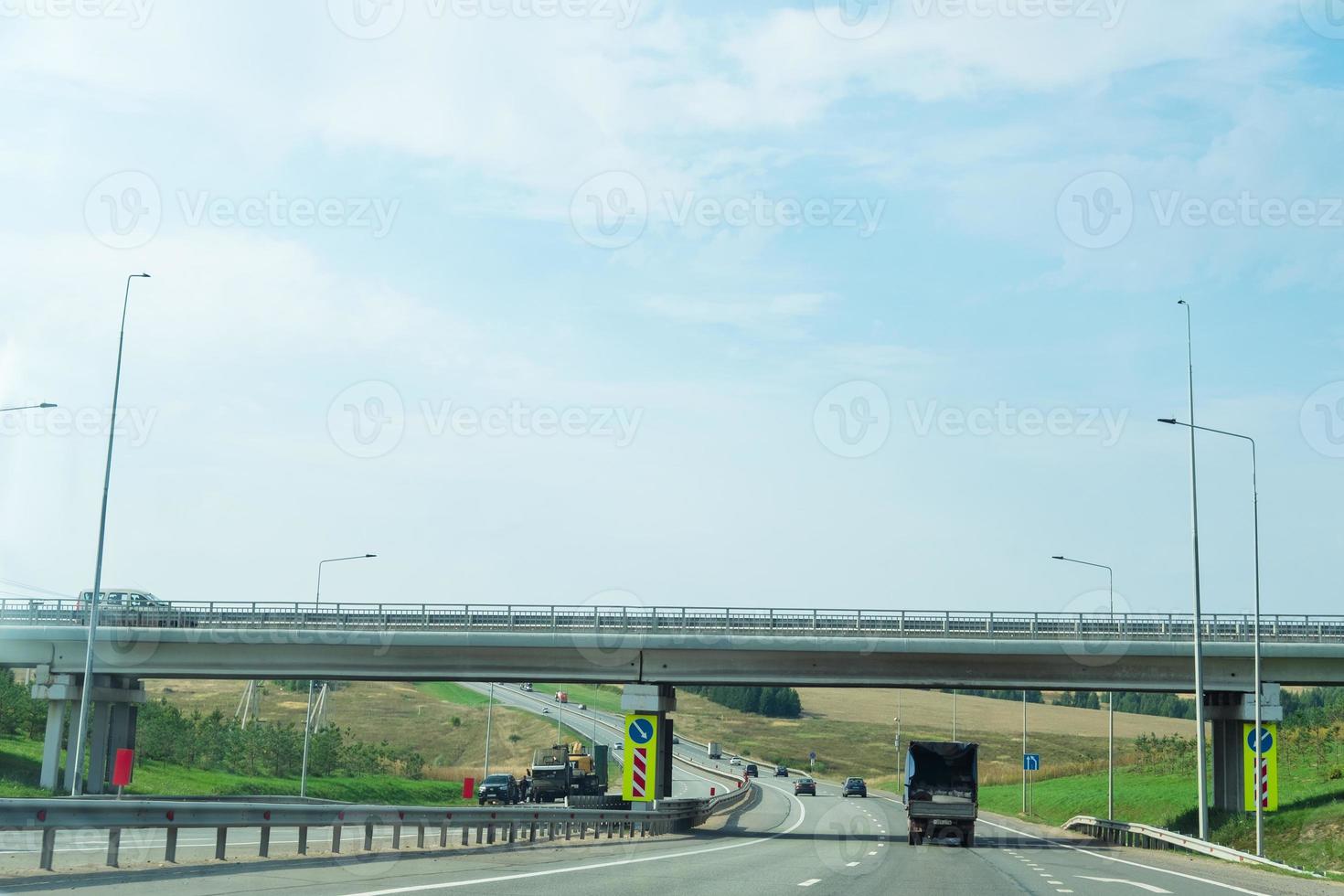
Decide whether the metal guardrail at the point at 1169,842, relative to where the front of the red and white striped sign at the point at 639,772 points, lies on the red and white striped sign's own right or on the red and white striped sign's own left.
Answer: on the red and white striped sign's own left

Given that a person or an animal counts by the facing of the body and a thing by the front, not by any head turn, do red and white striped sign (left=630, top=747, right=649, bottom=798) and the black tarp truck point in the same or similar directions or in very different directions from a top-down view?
very different directions

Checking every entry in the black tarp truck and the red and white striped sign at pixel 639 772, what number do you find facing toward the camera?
1

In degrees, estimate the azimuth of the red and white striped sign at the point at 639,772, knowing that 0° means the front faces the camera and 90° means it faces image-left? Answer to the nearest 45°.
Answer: approximately 0°

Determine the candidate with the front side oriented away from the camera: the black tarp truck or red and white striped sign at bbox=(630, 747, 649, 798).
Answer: the black tarp truck

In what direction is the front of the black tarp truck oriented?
away from the camera

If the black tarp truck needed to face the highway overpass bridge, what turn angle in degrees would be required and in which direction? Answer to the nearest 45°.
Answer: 0° — it already faces it

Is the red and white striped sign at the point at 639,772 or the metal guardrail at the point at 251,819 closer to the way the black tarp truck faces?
the red and white striped sign
